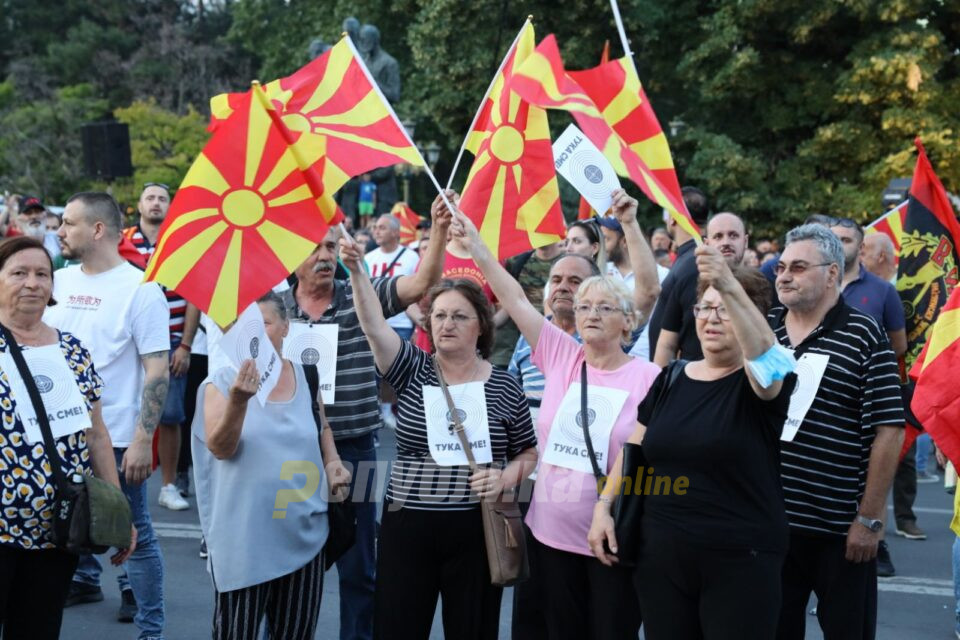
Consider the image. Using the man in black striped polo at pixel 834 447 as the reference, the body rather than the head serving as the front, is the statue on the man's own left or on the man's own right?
on the man's own right

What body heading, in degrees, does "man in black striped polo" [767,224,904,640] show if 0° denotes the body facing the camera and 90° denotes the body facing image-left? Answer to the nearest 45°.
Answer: approximately 45°

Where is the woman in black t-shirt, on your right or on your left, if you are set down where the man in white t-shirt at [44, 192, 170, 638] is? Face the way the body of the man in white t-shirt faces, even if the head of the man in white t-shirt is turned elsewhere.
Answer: on your left

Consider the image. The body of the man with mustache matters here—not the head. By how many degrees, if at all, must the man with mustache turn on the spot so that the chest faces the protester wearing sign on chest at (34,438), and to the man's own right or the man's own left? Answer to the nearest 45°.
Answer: approximately 45° to the man's own right

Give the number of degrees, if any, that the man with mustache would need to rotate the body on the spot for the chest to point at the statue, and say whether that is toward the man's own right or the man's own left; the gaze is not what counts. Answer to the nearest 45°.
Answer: approximately 180°

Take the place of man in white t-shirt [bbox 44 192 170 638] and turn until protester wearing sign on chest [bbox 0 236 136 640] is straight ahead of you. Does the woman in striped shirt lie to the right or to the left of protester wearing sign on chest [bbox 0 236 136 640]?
left

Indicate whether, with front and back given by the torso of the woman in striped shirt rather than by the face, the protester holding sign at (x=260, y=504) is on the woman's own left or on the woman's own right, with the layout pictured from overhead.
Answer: on the woman's own right

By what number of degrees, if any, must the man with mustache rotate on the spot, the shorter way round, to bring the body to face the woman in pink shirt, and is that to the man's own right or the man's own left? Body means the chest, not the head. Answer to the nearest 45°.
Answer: approximately 45° to the man's own left

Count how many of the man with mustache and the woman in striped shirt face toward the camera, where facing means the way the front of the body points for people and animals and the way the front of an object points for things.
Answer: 2

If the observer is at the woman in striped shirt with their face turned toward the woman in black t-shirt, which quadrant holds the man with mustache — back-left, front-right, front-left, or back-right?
back-left
